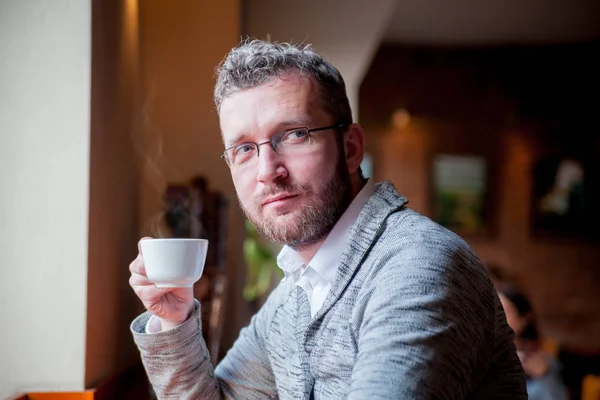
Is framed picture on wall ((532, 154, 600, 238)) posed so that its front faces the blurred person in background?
yes

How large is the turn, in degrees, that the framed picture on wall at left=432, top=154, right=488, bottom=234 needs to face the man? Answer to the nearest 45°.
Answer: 0° — it already faces them

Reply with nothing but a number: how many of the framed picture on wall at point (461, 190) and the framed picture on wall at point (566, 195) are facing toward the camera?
2

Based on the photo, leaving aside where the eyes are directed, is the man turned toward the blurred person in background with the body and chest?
no

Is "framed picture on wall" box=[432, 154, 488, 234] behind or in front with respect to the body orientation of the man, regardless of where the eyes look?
behind

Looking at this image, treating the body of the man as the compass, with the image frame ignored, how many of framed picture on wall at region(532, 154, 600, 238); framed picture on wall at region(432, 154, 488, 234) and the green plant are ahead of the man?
0

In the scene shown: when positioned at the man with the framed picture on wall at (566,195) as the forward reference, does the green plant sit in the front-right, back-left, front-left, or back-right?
front-left

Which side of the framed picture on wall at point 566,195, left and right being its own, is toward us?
front

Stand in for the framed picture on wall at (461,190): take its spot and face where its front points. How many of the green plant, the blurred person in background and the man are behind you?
0

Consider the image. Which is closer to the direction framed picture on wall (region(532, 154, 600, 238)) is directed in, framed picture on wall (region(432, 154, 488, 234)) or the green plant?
the green plant

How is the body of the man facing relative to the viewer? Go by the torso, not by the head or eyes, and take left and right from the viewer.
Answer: facing the viewer and to the left of the viewer

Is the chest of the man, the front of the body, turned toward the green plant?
no

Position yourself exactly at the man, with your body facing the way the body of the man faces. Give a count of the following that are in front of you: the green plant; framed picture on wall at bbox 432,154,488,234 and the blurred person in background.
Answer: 0

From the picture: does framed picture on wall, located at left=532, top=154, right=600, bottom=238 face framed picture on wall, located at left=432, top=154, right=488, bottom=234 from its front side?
no

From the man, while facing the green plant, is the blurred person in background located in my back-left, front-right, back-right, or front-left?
front-right

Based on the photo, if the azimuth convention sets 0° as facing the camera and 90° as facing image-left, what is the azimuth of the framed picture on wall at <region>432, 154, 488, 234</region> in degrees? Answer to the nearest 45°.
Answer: approximately 0°

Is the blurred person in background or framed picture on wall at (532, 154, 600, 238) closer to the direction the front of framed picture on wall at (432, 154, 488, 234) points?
the blurred person in background
